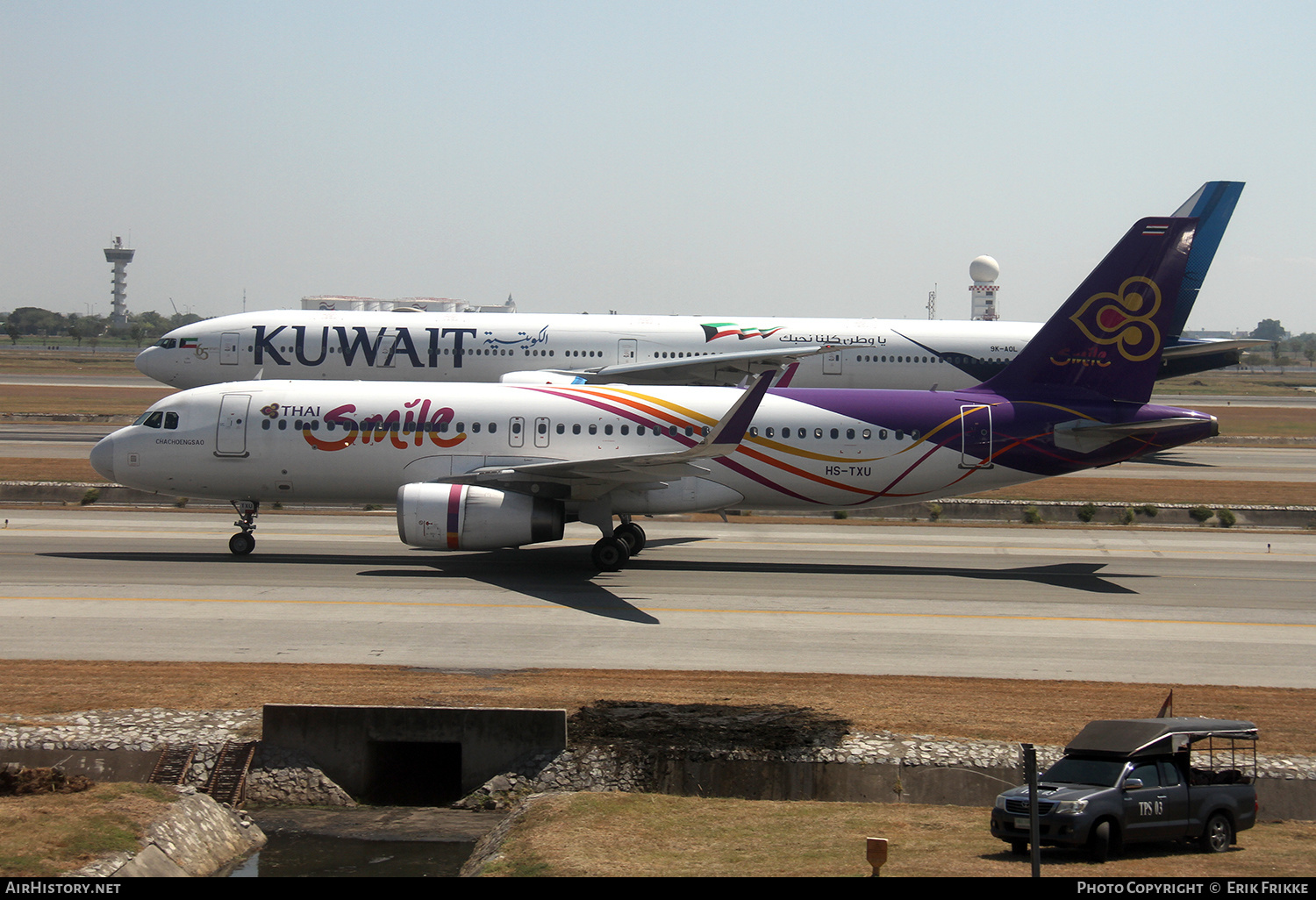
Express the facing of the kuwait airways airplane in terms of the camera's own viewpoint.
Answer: facing to the left of the viewer

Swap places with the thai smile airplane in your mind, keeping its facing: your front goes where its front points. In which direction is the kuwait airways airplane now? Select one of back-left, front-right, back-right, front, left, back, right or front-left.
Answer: right

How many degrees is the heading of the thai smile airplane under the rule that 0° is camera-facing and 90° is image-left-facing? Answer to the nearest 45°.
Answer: approximately 90°

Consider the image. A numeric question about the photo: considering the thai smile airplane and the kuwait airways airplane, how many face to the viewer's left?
2

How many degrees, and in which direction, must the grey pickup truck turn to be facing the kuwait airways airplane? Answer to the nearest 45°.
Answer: approximately 90° to its right

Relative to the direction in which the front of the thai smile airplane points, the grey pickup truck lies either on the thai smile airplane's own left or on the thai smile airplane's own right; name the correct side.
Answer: on the thai smile airplane's own left

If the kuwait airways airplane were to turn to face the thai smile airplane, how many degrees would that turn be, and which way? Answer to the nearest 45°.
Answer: approximately 90° to its left

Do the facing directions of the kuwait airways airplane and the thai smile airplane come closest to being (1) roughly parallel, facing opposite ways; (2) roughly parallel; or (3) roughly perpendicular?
roughly parallel

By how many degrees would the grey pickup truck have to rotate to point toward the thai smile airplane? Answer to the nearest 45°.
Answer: approximately 90° to its right

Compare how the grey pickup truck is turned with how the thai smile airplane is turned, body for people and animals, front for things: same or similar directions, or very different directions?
same or similar directions
